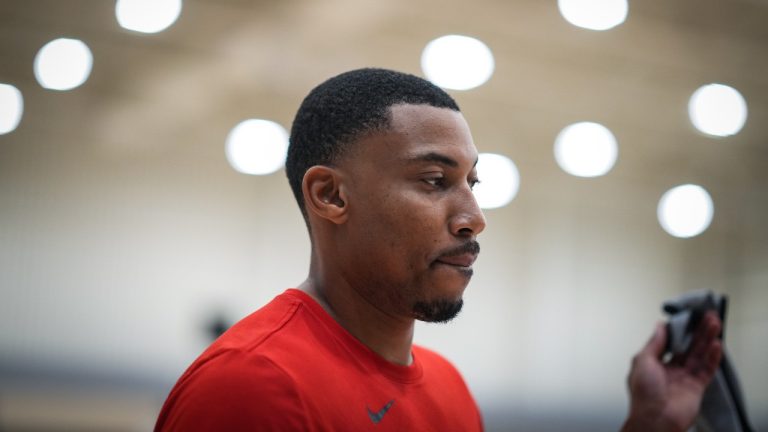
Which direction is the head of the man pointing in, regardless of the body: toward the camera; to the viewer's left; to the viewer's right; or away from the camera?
to the viewer's right

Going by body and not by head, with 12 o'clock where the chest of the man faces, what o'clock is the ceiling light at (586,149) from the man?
The ceiling light is roughly at 8 o'clock from the man.

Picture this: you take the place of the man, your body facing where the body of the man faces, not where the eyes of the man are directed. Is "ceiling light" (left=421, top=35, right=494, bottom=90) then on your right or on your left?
on your left

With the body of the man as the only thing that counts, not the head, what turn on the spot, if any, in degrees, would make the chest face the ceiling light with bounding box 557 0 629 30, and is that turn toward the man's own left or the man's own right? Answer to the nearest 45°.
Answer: approximately 135° to the man's own left

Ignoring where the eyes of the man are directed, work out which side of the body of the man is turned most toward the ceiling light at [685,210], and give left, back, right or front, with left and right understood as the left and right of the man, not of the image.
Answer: left

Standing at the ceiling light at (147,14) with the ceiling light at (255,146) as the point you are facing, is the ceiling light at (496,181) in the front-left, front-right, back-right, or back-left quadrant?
front-right

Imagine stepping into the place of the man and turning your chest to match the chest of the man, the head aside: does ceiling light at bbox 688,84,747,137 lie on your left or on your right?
on your left

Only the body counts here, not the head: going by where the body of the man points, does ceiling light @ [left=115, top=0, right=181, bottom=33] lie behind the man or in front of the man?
behind

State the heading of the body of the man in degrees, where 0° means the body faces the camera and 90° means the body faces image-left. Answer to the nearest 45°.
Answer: approximately 315°
